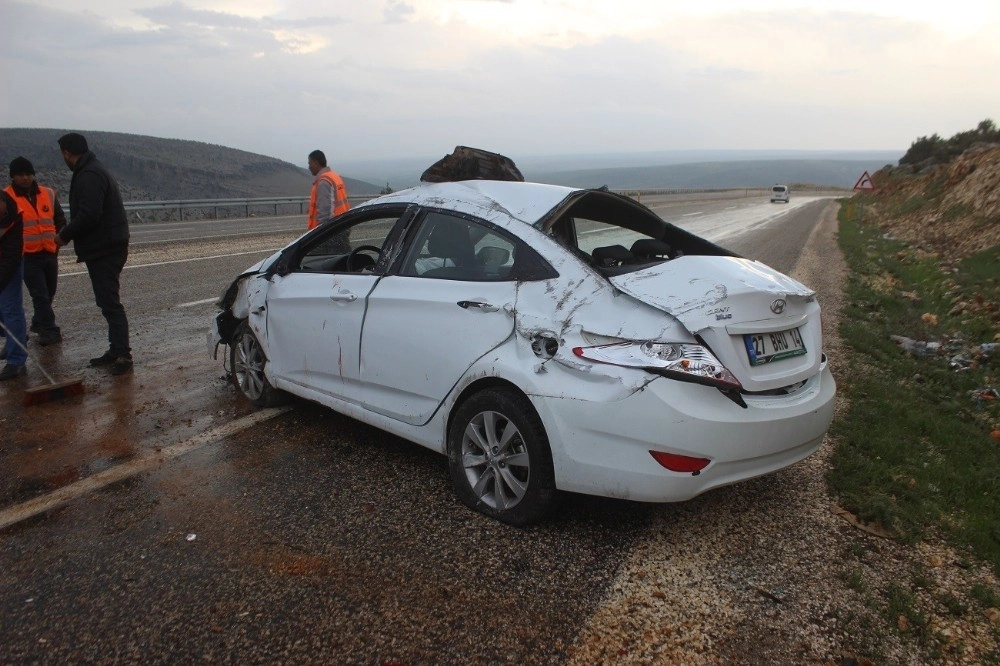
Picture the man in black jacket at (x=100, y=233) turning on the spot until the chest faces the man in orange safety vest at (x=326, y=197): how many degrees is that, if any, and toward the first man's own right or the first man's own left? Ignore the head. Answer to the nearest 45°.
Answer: approximately 135° to the first man's own right

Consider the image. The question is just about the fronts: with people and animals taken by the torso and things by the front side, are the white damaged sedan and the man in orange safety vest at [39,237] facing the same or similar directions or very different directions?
very different directions

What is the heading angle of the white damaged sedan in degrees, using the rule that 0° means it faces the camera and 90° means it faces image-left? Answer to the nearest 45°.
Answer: approximately 135°

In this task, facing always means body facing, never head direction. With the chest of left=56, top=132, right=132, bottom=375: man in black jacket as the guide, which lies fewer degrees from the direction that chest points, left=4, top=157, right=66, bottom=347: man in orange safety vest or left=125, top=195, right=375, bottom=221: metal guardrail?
the man in orange safety vest

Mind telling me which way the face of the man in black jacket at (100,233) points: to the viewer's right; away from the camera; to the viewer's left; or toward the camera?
to the viewer's left

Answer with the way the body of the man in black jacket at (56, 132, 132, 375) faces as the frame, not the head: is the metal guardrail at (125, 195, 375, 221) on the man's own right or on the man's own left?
on the man's own right

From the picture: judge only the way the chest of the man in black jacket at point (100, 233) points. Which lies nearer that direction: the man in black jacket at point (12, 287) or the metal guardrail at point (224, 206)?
the man in black jacket

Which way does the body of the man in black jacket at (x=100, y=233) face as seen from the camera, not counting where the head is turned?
to the viewer's left
